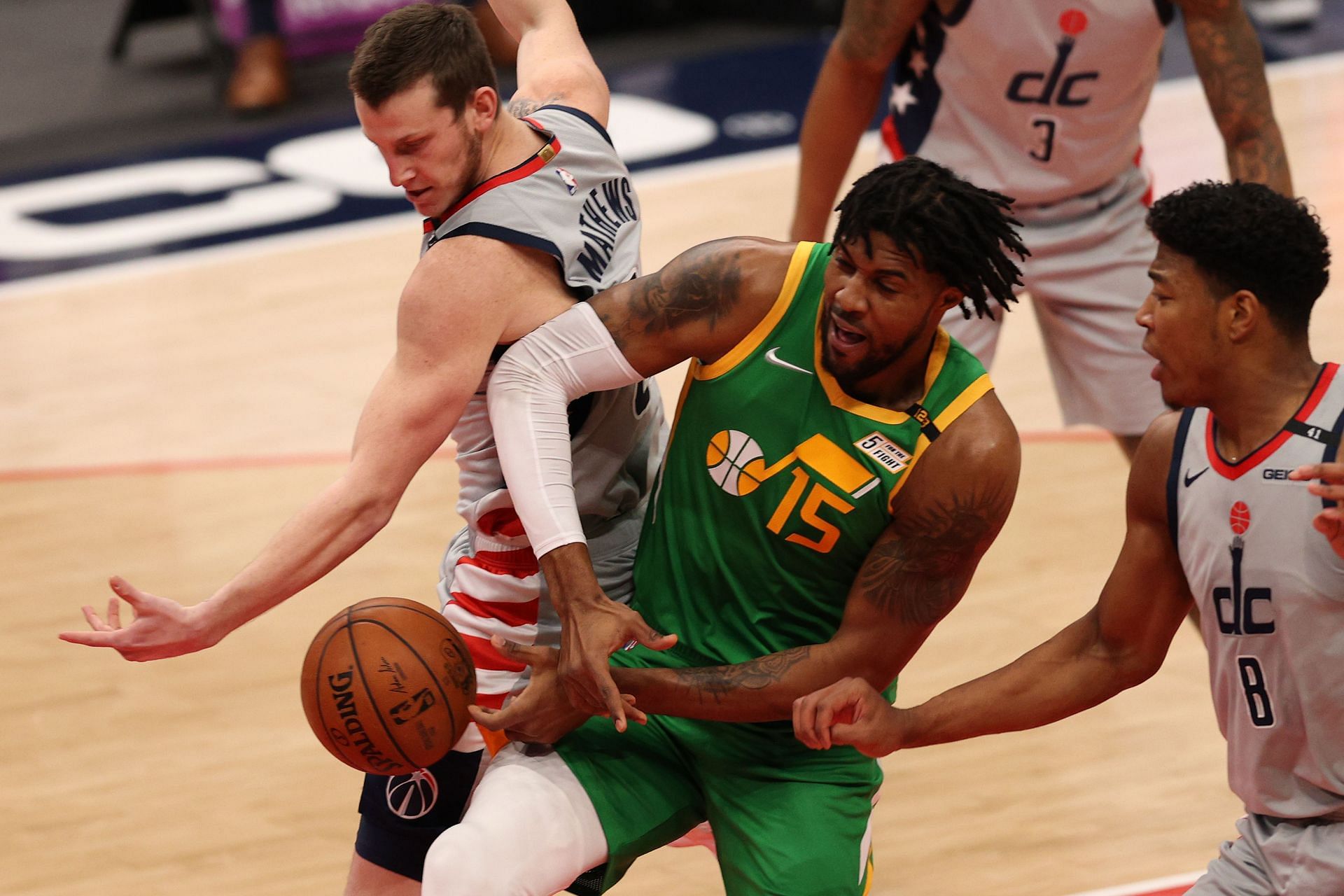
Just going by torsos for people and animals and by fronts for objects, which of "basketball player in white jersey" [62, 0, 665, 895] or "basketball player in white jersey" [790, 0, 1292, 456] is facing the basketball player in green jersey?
"basketball player in white jersey" [790, 0, 1292, 456]

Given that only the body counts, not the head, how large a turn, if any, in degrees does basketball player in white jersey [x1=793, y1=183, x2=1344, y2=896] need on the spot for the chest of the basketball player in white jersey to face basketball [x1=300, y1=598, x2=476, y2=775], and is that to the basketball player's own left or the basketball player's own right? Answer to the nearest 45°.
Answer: approximately 45° to the basketball player's own right

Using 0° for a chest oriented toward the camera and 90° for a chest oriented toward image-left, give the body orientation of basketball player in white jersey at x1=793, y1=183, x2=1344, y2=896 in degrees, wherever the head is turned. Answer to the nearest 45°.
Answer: approximately 45°

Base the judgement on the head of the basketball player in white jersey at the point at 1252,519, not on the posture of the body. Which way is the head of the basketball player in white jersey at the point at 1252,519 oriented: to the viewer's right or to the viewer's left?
to the viewer's left

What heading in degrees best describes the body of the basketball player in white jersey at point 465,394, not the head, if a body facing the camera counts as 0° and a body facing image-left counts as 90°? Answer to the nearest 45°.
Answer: approximately 90°

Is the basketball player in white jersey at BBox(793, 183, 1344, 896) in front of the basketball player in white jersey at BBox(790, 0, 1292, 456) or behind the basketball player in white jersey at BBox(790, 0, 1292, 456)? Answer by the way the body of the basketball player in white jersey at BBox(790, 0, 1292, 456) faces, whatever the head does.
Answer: in front

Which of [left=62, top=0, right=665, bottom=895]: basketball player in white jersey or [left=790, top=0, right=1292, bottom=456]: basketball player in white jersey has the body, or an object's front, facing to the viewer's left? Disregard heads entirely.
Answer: [left=62, top=0, right=665, bottom=895]: basketball player in white jersey

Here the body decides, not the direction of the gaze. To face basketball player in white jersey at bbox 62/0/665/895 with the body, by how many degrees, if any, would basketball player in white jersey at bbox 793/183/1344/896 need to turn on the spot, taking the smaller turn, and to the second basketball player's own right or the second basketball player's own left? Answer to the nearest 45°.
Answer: approximately 45° to the second basketball player's own right

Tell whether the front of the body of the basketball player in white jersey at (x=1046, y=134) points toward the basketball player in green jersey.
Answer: yes

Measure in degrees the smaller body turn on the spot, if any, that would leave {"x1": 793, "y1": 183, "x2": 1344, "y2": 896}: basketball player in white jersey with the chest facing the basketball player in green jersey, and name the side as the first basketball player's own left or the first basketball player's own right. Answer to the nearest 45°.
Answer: approximately 45° to the first basketball player's own right

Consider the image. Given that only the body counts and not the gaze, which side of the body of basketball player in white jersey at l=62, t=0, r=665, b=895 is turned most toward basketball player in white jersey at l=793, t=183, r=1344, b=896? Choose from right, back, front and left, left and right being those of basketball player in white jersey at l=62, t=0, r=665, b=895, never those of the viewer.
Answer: back

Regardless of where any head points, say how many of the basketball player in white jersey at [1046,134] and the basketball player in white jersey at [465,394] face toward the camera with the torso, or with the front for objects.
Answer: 1
